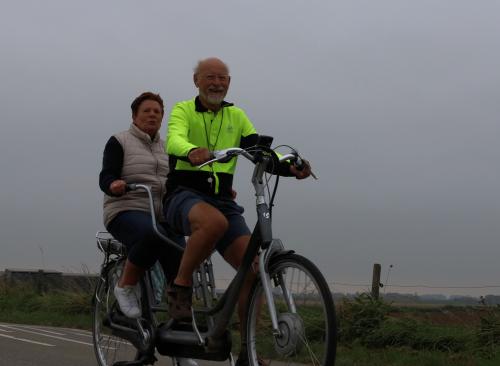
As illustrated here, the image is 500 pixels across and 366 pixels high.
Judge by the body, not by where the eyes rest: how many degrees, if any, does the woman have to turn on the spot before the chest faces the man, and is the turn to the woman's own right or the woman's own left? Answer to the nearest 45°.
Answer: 0° — they already face them

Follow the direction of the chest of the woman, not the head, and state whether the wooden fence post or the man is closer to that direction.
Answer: the man

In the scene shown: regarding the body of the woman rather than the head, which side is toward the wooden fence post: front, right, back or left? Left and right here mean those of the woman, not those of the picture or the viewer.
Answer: left

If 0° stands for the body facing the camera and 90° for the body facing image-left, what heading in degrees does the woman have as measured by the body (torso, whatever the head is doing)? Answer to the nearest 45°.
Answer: approximately 315°

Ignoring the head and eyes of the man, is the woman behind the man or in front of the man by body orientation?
behind

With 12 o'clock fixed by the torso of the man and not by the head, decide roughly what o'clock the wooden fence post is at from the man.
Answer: The wooden fence post is roughly at 8 o'clock from the man.

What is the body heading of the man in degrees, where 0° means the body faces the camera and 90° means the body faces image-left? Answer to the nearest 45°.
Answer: approximately 315°
